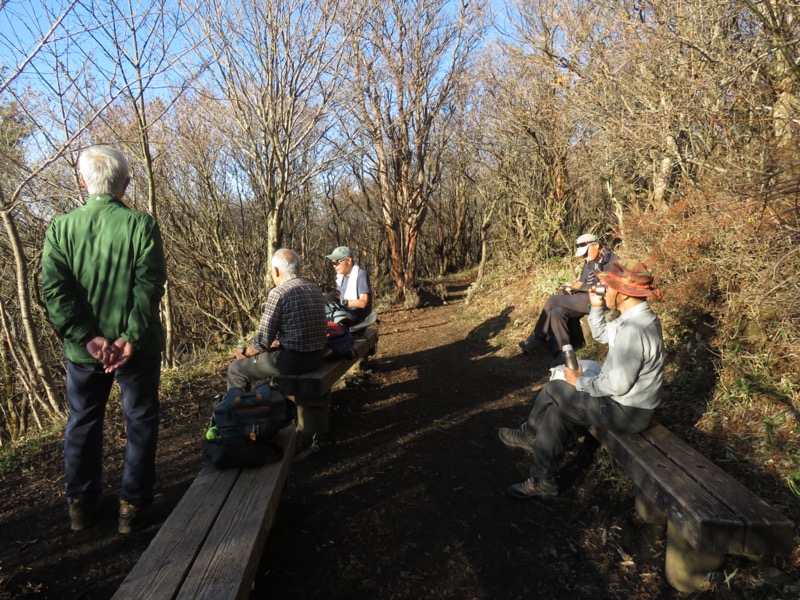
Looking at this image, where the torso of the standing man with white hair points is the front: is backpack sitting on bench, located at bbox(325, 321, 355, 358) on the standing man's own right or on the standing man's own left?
on the standing man's own right

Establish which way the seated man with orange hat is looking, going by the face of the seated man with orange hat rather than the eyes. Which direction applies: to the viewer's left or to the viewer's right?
to the viewer's left

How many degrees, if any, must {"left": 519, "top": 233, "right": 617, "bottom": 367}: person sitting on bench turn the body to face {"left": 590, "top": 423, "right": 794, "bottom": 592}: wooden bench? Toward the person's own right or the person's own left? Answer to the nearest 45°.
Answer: approximately 90° to the person's own left

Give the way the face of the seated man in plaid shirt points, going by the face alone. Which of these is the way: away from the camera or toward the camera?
away from the camera

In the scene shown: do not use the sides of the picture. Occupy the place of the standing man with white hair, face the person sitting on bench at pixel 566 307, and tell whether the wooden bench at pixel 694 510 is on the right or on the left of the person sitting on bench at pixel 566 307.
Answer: right

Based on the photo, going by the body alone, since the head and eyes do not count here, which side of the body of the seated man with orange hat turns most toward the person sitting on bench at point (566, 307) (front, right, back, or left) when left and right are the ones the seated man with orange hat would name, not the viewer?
right

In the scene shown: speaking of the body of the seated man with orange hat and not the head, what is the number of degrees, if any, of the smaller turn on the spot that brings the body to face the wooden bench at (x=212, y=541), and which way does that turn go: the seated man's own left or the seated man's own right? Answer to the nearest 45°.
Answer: approximately 45° to the seated man's own left

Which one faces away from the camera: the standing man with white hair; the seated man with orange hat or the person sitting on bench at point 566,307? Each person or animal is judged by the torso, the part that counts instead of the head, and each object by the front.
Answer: the standing man with white hair

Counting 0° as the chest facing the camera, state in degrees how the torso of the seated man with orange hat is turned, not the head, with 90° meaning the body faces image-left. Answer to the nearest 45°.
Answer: approximately 90°

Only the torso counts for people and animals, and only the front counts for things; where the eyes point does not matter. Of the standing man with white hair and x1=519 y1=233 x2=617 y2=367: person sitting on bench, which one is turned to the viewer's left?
the person sitting on bench

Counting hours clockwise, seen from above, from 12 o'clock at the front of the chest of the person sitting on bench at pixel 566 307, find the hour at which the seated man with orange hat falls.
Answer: The seated man with orange hat is roughly at 9 o'clock from the person sitting on bench.

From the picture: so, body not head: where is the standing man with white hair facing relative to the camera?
away from the camera

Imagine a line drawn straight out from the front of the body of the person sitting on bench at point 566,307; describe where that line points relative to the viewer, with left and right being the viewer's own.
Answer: facing to the left of the viewer
